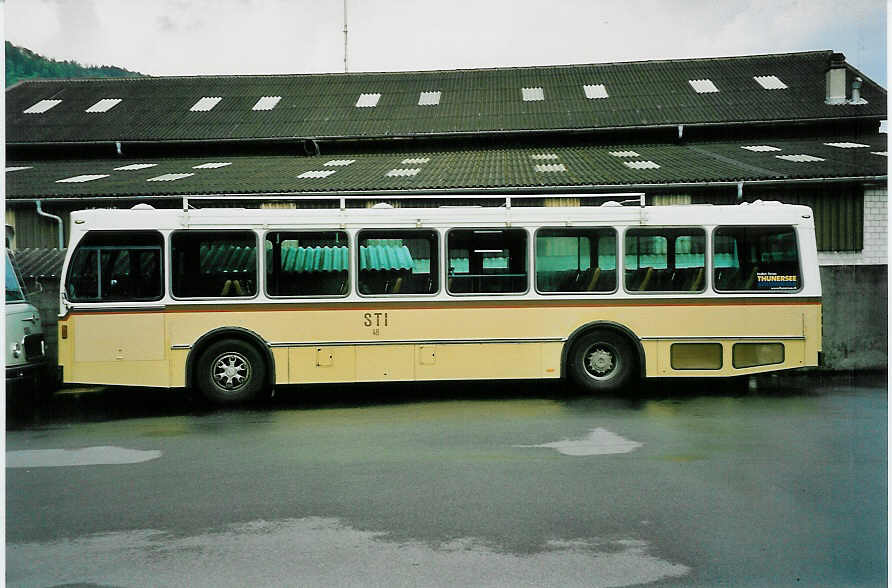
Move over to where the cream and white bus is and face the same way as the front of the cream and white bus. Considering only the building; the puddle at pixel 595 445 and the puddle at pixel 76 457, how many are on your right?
1

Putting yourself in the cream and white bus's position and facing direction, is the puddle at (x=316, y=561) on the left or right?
on its left

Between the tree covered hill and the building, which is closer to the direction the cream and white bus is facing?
the tree covered hill

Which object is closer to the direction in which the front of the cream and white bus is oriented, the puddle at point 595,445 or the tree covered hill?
the tree covered hill

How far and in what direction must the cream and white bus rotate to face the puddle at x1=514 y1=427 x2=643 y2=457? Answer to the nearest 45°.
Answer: approximately 135° to its left

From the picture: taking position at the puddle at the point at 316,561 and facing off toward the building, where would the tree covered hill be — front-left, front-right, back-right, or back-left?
front-left

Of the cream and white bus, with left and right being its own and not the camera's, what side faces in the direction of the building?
right

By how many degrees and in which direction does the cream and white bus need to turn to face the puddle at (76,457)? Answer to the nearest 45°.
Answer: approximately 45° to its left

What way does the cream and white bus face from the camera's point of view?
to the viewer's left

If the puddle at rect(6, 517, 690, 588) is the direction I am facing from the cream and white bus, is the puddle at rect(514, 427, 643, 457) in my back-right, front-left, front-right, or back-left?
front-left

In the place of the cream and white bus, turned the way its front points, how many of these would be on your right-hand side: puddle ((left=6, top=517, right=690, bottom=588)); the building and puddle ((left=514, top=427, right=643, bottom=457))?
1
